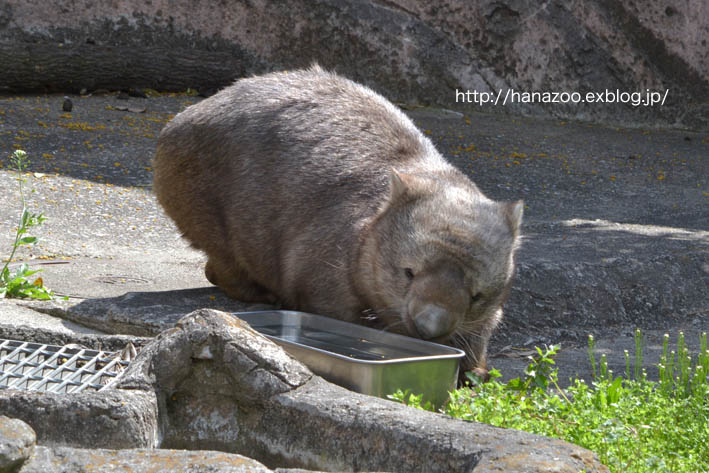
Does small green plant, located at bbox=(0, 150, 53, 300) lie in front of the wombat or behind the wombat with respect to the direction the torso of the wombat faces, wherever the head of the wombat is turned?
behind

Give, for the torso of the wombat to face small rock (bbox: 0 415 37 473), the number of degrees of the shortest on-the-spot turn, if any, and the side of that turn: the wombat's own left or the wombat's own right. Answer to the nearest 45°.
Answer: approximately 45° to the wombat's own right

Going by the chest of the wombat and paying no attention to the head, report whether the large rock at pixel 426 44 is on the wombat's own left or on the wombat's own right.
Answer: on the wombat's own left

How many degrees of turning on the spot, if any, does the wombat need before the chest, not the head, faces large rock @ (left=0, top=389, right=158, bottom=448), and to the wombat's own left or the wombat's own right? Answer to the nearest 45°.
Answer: approximately 45° to the wombat's own right

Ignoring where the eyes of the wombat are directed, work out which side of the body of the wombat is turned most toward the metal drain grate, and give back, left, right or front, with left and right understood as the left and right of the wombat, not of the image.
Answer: right
